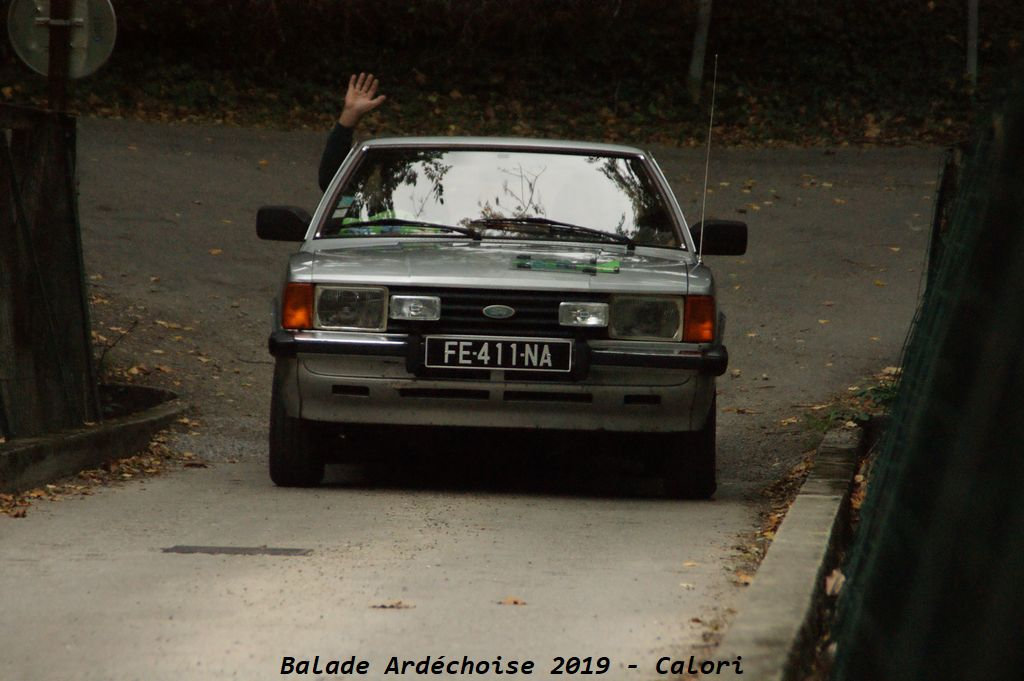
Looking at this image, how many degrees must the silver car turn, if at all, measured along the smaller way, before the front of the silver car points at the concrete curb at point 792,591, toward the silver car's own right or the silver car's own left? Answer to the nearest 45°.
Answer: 0° — it already faces it

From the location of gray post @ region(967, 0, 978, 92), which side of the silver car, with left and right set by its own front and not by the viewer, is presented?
back

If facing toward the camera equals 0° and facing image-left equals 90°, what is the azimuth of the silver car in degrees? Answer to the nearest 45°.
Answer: approximately 0°

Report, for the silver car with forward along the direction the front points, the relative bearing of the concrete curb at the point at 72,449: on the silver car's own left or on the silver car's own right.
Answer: on the silver car's own right

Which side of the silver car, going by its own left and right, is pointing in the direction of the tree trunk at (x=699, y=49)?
back

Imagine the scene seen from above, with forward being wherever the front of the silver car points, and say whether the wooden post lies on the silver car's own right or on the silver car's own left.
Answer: on the silver car's own right
